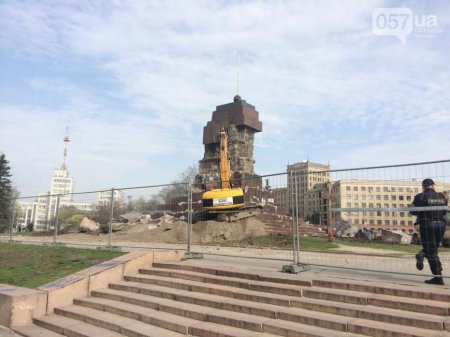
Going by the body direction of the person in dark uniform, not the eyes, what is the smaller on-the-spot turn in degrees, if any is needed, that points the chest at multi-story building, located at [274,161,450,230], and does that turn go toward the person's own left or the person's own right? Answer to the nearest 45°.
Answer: approximately 45° to the person's own left

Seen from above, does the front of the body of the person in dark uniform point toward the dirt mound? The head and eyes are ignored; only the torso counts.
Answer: yes

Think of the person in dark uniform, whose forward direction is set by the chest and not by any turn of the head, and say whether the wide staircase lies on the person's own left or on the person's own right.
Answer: on the person's own left

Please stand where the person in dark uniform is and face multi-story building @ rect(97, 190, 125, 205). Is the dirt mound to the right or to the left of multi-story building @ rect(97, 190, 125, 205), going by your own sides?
right

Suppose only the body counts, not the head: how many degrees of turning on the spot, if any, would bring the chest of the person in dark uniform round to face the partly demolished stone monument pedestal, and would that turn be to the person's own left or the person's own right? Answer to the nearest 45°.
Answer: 0° — they already face it

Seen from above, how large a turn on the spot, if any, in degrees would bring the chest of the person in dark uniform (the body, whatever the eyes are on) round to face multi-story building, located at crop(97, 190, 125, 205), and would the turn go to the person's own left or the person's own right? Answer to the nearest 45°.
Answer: approximately 45° to the person's own left

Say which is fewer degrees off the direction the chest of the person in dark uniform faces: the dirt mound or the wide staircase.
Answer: the dirt mound

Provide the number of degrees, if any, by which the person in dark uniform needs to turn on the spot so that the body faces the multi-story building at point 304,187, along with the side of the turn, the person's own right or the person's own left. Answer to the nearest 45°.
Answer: approximately 45° to the person's own left

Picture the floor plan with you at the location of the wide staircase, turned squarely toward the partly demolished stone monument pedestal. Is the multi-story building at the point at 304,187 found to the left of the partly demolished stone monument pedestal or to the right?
right

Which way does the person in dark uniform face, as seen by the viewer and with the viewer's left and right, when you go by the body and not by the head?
facing away from the viewer and to the left of the viewer
